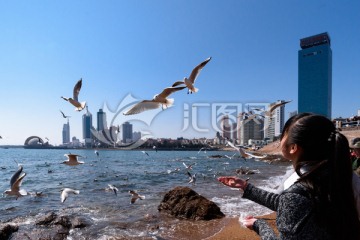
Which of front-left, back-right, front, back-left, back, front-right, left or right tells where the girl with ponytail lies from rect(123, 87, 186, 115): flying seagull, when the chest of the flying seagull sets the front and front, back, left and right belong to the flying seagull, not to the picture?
back-left

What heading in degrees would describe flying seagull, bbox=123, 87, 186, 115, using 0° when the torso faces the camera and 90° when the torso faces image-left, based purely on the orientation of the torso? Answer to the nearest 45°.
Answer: approximately 135°

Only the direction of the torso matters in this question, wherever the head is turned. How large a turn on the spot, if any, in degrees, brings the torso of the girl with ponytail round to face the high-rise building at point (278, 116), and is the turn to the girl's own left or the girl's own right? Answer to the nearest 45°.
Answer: approximately 45° to the girl's own right

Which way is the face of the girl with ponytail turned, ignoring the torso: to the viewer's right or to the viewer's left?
to the viewer's left

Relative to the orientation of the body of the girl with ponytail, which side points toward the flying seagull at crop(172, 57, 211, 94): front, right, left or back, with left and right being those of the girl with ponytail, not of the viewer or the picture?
front

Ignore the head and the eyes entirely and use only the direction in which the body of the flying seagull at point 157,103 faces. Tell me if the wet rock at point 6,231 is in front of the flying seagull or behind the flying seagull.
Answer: in front

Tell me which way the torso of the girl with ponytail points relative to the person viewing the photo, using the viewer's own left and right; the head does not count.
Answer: facing away from the viewer and to the left of the viewer

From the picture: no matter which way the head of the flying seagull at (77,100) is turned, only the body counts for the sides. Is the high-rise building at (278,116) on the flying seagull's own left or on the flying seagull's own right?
on the flying seagull's own right
